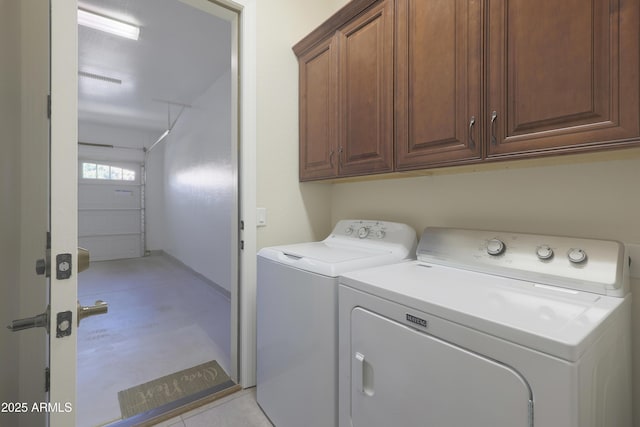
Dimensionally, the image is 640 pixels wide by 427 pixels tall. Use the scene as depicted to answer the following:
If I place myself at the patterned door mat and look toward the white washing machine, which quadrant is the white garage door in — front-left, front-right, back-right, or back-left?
back-left

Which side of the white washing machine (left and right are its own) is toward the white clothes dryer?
left

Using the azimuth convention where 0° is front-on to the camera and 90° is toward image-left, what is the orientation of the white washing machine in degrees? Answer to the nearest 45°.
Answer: approximately 45°

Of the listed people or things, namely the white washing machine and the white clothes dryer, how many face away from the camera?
0

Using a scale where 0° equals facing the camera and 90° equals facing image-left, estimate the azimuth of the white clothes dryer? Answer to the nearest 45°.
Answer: approximately 45°

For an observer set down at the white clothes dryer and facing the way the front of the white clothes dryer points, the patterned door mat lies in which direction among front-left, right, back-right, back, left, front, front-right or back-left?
front-right

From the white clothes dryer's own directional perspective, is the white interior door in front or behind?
in front

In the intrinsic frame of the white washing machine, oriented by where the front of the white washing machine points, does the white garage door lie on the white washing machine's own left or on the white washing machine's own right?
on the white washing machine's own right

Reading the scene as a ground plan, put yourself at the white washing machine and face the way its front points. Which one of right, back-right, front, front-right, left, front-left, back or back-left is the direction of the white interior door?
front

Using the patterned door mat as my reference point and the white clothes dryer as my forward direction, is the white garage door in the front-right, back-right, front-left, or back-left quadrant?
back-left

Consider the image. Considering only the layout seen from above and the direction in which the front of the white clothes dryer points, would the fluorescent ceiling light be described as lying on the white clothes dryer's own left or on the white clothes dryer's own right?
on the white clothes dryer's own right
